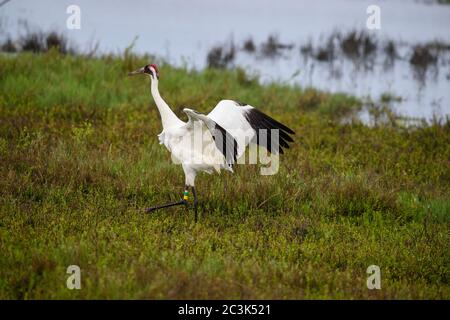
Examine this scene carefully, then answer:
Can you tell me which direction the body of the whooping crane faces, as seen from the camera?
to the viewer's left
